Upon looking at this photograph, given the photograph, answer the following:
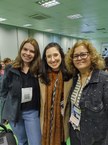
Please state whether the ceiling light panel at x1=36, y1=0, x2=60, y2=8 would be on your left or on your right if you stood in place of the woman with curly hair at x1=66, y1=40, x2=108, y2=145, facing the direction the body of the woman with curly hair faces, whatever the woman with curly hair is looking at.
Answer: on your right

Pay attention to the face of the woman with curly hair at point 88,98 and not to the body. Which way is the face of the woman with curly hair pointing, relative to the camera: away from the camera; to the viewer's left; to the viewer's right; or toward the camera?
toward the camera

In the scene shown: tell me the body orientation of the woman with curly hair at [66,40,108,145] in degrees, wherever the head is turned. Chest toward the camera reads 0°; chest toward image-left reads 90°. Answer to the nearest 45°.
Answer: approximately 45°
